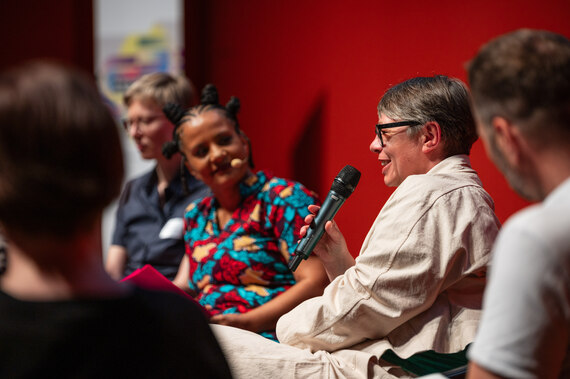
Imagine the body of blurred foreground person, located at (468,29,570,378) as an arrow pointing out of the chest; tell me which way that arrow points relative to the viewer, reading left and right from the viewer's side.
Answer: facing away from the viewer and to the left of the viewer

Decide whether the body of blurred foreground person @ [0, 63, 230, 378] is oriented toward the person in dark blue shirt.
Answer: yes

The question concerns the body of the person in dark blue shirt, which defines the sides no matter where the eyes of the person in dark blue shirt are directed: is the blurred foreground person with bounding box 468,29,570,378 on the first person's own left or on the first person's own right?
on the first person's own left

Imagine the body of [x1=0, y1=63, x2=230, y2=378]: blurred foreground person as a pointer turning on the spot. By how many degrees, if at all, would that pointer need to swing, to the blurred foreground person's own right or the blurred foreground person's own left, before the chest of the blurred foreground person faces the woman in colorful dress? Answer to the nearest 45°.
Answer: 0° — they already face them

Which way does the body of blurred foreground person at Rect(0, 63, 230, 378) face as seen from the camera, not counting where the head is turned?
away from the camera

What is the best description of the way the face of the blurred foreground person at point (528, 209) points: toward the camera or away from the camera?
away from the camera

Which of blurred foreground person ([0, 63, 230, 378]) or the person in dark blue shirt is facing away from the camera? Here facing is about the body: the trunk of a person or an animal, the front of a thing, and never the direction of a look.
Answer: the blurred foreground person

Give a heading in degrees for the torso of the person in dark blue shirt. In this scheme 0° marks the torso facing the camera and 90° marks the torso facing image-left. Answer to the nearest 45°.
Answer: approximately 45°

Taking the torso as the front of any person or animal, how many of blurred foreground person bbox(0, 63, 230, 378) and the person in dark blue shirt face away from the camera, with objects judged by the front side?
1

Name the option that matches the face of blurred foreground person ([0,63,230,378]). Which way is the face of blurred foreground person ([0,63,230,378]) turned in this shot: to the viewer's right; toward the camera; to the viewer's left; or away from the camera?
away from the camera
